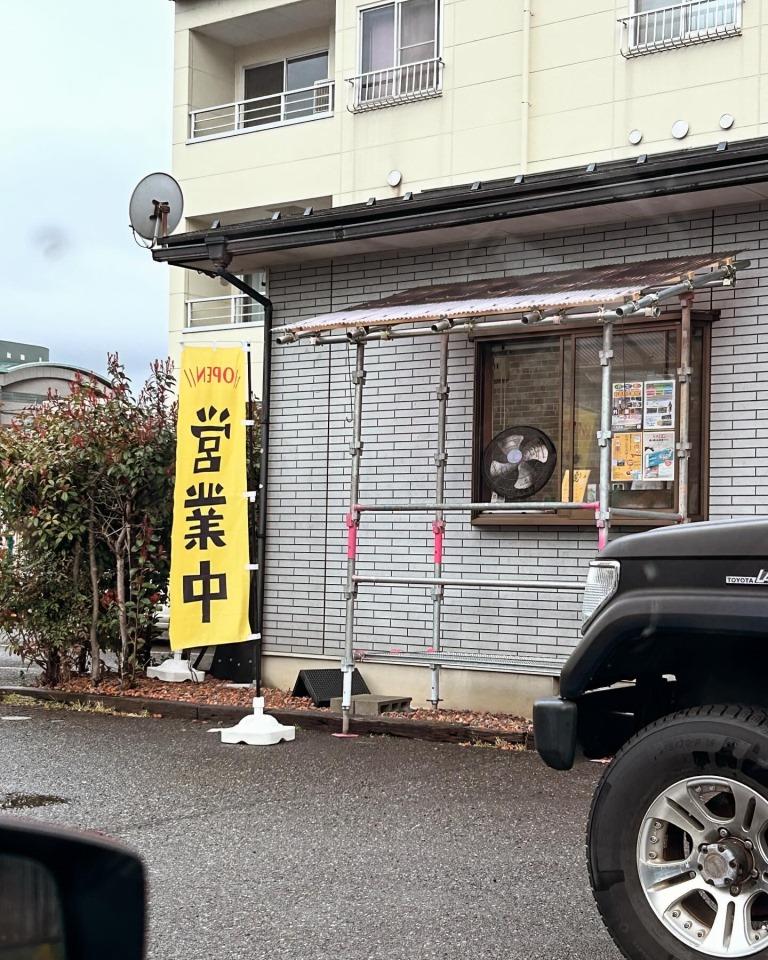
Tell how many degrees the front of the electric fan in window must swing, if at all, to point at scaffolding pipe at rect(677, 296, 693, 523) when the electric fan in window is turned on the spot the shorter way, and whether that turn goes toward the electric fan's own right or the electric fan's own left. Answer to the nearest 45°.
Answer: approximately 45° to the electric fan's own left

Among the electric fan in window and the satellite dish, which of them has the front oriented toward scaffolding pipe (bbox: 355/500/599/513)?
the electric fan in window

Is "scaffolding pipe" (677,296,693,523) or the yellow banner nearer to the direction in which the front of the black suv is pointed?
the yellow banner

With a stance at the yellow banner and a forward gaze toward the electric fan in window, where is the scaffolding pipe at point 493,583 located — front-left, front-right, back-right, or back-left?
front-right

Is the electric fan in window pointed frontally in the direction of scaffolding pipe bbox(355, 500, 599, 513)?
yes

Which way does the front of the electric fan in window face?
toward the camera

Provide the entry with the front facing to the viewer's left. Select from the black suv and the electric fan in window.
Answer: the black suv

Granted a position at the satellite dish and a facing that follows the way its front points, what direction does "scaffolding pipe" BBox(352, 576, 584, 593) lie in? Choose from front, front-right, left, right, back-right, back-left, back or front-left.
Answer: back

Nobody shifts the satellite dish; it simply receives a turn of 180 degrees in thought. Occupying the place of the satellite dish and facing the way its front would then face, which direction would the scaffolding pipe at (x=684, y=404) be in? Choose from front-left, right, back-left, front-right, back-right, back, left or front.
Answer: front

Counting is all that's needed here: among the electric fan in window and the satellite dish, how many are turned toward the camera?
1

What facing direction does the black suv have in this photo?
to the viewer's left
